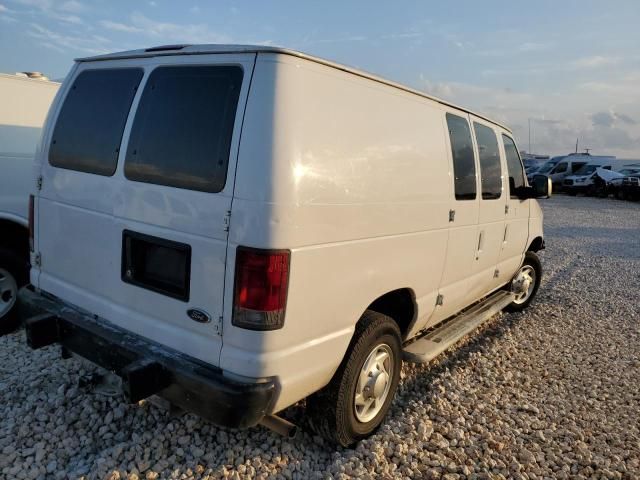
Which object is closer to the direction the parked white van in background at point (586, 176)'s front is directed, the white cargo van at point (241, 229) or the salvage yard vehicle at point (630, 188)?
the white cargo van

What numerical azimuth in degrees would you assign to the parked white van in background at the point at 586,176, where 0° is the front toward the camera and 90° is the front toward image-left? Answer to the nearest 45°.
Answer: approximately 45°

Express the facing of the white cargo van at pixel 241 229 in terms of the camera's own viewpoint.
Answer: facing away from the viewer and to the right of the viewer

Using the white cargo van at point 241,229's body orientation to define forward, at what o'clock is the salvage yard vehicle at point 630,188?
The salvage yard vehicle is roughly at 12 o'clock from the white cargo van.

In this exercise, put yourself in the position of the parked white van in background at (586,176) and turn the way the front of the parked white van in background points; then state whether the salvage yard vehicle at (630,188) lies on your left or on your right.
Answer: on your left

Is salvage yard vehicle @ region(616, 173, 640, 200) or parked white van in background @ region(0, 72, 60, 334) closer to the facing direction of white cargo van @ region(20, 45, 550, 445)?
the salvage yard vehicle

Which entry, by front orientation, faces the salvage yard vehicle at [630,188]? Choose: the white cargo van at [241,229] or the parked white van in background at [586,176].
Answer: the white cargo van
